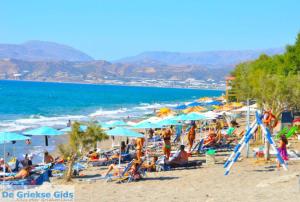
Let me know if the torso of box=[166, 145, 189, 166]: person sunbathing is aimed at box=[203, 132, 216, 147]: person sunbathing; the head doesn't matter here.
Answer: no

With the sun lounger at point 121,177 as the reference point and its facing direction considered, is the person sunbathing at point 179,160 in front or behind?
behind

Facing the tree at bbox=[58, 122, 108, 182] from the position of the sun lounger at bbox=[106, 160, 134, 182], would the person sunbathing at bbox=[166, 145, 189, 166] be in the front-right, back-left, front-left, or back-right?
back-right

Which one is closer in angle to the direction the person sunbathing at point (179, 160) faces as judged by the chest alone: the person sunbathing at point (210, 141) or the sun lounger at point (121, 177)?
the sun lounger

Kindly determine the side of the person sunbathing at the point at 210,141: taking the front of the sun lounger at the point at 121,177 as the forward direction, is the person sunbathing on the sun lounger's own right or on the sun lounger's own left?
on the sun lounger's own right

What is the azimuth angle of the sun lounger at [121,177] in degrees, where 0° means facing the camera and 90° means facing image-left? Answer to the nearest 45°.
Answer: approximately 90°

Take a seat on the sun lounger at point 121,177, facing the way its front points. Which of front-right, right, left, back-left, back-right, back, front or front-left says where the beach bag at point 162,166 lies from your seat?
back-right

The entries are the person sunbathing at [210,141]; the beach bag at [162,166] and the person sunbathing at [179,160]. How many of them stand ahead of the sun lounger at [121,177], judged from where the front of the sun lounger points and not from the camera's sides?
0
